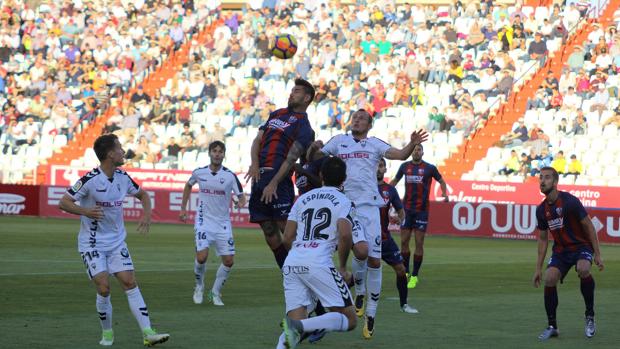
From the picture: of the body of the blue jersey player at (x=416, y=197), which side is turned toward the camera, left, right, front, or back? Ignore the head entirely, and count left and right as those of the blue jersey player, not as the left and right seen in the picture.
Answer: front

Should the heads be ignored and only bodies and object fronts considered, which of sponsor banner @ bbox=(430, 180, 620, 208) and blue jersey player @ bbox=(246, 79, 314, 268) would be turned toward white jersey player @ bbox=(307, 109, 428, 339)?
the sponsor banner

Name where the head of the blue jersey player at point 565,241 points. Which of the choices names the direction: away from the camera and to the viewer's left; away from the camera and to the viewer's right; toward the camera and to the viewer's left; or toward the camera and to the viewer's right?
toward the camera and to the viewer's left

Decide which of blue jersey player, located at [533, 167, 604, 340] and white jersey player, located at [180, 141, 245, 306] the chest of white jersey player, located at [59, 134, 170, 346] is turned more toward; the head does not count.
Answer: the blue jersey player

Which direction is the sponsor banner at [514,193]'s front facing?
toward the camera

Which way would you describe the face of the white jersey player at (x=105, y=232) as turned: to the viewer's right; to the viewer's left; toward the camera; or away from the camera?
to the viewer's right

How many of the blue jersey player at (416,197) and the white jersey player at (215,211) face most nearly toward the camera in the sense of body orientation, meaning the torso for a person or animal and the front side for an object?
2

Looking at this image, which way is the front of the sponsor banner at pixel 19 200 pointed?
toward the camera

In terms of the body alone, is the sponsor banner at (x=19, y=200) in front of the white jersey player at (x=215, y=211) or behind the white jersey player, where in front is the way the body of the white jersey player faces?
behind

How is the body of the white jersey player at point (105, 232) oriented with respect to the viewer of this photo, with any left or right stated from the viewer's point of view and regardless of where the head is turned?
facing the viewer and to the right of the viewer

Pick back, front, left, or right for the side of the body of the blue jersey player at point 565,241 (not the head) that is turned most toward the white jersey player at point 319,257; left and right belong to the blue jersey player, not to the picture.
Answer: front

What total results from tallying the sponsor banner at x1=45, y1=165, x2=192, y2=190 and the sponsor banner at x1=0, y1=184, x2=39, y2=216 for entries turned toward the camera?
2
